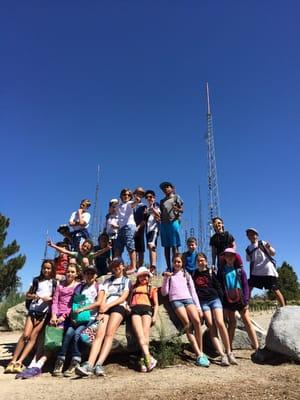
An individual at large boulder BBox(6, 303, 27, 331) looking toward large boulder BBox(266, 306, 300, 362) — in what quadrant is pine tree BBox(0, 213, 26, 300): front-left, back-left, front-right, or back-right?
back-left

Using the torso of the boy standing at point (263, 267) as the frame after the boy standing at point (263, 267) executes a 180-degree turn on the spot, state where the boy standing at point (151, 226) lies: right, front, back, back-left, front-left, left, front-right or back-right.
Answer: left

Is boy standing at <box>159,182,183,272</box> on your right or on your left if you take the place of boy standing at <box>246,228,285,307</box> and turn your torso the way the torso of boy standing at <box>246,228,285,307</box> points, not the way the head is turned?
on your right

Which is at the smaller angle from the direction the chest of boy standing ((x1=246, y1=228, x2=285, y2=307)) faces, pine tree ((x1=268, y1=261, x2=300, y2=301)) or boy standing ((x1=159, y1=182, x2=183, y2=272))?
the boy standing

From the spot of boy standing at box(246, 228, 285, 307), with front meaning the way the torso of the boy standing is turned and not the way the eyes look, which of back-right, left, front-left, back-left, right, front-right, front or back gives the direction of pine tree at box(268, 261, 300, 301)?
back
